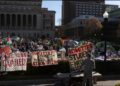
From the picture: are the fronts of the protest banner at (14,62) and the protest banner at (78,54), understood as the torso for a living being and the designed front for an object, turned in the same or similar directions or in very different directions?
same or similar directions

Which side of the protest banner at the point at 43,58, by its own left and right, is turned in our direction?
front

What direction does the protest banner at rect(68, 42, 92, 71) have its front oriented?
toward the camera

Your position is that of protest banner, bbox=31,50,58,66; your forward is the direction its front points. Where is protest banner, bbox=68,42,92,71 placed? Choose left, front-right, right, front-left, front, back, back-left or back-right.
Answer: front-left

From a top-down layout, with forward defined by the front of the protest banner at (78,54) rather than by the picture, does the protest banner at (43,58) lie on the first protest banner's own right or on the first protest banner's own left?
on the first protest banner's own right

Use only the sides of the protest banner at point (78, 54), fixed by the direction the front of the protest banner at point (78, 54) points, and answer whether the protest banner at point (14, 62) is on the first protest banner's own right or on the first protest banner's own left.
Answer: on the first protest banner's own right
